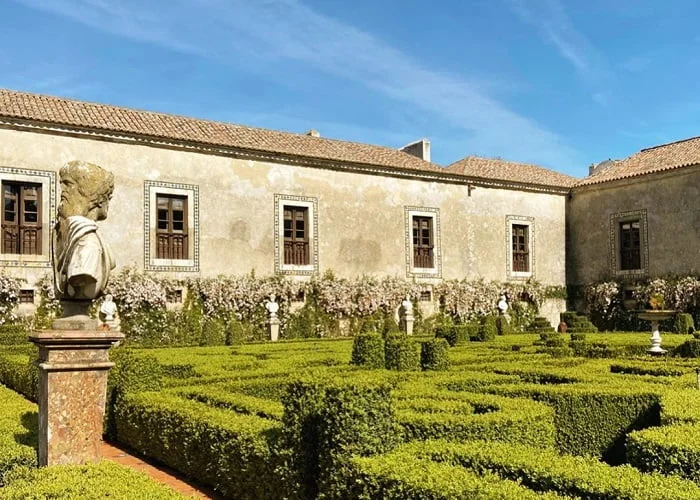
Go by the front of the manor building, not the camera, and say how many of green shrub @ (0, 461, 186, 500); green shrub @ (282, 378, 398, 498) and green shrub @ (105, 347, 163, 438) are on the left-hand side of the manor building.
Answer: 0

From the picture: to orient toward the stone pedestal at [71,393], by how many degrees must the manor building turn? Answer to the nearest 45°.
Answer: approximately 45° to its right

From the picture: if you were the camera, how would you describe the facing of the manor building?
facing the viewer and to the right of the viewer

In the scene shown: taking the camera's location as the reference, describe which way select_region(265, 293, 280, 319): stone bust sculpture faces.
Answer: facing the viewer

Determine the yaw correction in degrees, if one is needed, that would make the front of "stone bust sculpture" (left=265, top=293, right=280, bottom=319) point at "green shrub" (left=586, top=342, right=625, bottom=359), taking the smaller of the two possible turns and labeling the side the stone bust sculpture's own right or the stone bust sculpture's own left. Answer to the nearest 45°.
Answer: approximately 45° to the stone bust sculpture's own left

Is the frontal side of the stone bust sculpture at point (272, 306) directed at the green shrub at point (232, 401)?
yes

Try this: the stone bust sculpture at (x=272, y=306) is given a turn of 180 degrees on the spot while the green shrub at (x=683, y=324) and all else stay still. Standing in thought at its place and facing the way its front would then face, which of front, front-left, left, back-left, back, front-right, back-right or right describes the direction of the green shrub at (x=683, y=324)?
right

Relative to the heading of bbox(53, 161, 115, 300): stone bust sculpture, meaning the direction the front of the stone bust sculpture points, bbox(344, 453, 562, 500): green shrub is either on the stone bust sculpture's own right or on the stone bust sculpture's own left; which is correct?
on the stone bust sculpture's own left
